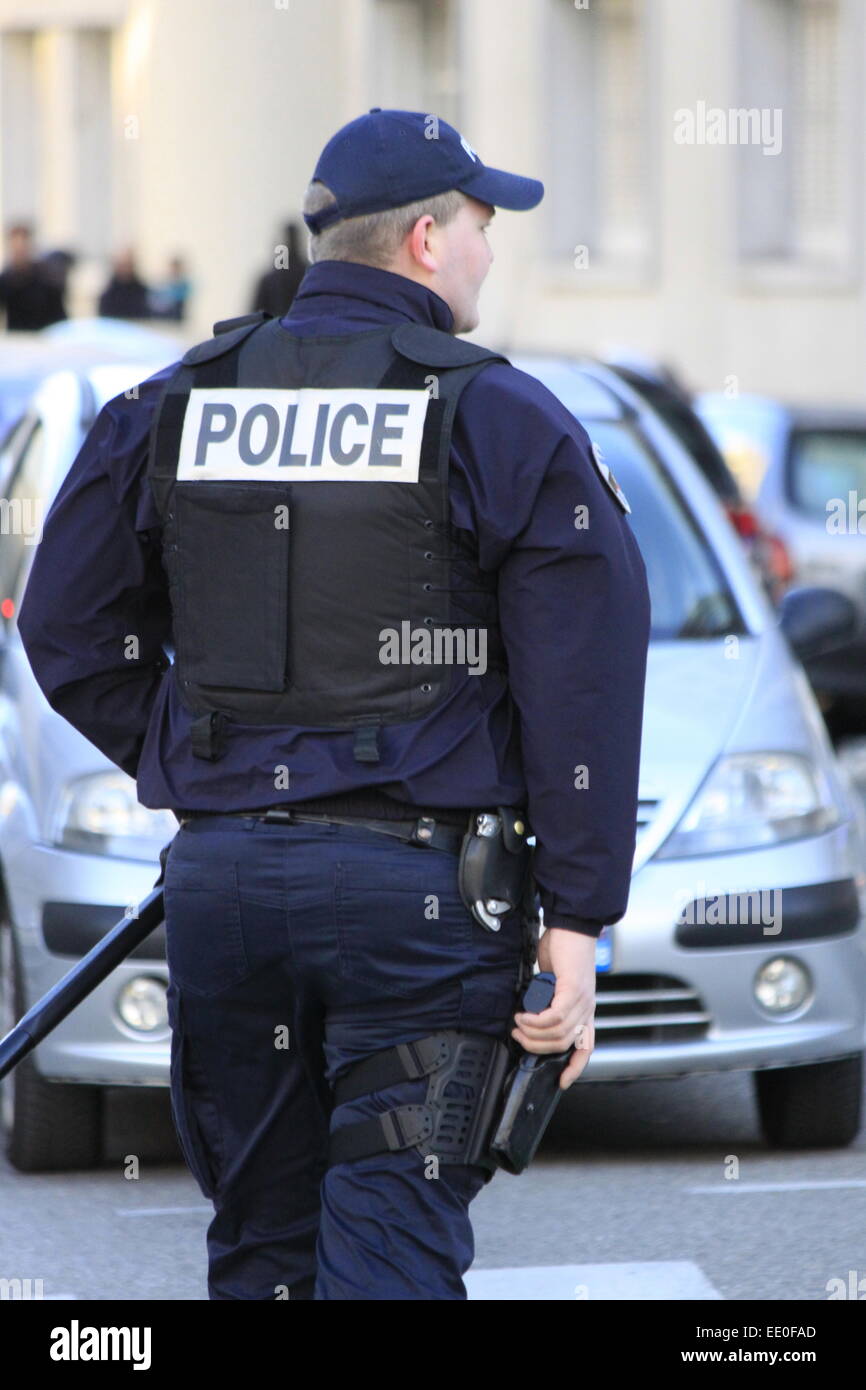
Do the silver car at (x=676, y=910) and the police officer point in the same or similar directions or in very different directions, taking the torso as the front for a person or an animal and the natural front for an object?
very different directions

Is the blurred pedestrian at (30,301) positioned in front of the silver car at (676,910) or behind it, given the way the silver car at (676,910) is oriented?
behind

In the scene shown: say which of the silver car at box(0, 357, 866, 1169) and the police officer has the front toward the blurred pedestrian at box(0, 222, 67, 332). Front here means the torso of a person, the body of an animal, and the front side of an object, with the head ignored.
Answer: the police officer

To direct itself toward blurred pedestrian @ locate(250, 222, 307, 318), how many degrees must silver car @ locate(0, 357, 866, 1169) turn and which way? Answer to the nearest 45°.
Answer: approximately 180°

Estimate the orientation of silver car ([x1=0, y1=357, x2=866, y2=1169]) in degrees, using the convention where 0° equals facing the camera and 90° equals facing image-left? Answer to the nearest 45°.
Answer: approximately 0°

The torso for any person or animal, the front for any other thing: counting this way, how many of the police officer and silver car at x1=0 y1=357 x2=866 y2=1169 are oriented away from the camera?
1

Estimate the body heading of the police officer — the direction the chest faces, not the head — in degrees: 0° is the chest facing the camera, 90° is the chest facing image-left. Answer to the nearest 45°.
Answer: approximately 180°

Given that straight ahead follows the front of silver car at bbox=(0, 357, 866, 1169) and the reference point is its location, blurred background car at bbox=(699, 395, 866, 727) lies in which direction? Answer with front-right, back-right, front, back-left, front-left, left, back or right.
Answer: back

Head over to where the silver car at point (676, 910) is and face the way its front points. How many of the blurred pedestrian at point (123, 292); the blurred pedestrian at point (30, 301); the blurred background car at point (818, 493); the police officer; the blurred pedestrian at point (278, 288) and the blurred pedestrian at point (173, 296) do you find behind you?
5

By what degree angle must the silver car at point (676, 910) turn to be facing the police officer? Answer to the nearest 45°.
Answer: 0° — it already faces them

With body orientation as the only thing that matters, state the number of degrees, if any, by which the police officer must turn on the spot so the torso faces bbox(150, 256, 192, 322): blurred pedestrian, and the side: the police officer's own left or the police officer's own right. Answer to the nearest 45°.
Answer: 0° — they already face them
